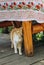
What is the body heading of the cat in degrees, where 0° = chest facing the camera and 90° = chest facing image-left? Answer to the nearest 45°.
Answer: approximately 315°
